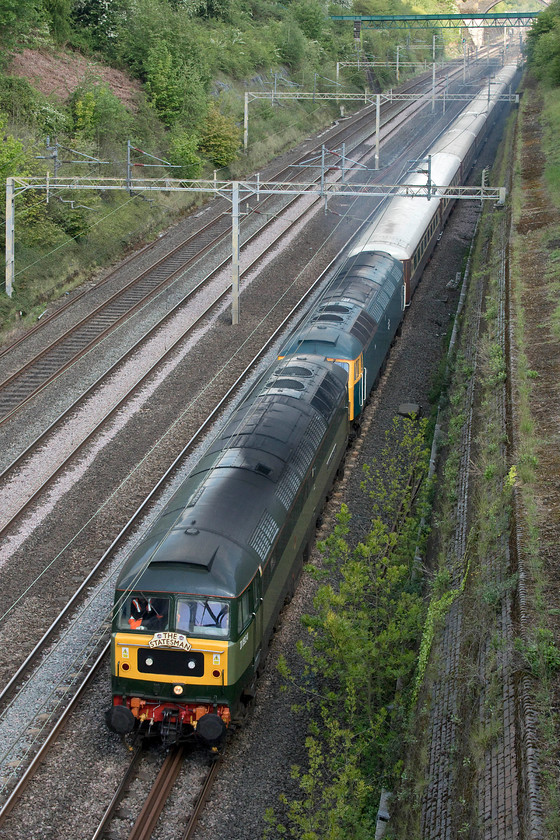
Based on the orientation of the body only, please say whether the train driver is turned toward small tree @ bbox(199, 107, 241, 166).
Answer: no

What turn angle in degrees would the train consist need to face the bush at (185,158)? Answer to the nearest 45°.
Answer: approximately 135° to its right

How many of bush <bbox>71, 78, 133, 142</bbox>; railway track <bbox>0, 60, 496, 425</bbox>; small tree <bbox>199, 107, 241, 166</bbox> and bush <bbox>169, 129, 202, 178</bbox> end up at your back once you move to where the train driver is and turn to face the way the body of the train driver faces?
4

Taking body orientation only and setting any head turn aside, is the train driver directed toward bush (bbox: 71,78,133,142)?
no

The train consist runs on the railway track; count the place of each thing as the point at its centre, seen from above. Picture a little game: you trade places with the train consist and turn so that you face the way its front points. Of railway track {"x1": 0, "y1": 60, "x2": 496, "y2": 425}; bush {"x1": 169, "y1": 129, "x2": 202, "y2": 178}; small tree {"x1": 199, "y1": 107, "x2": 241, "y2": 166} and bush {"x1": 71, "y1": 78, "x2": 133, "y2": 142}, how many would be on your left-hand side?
0

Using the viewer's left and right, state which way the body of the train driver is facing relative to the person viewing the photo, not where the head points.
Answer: facing the viewer

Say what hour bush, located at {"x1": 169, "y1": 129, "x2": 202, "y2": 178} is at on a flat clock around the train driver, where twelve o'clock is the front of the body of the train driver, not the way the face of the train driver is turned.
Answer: The bush is roughly at 6 o'clock from the train driver.

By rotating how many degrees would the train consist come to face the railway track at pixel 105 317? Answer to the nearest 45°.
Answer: approximately 135° to its right

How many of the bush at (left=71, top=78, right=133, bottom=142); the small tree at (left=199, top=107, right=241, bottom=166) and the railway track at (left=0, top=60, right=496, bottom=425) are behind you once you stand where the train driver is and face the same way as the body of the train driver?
3

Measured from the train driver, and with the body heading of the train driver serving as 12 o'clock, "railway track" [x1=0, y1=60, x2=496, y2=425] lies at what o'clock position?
The railway track is roughly at 6 o'clock from the train driver.

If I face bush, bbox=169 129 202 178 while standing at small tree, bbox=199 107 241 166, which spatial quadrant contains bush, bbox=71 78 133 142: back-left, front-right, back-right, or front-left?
front-right

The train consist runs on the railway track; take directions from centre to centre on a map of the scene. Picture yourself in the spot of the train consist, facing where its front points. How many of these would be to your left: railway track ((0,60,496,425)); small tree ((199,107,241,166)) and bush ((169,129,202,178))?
0

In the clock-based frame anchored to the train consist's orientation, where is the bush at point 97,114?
The bush is roughly at 4 o'clock from the train consist.
